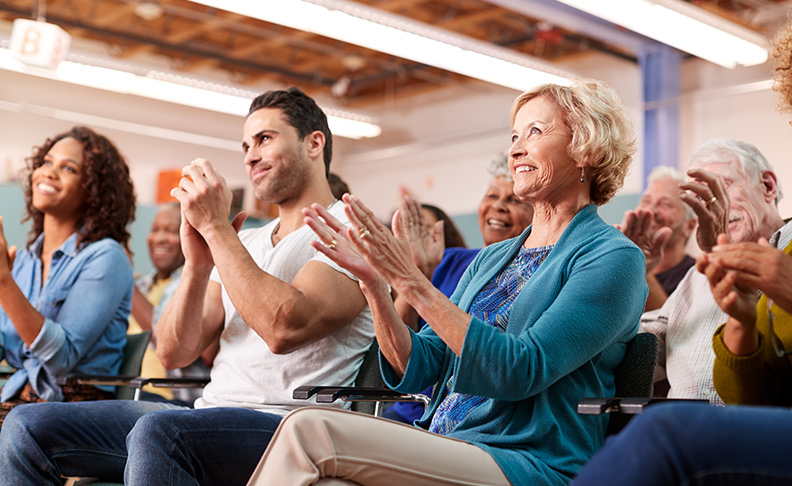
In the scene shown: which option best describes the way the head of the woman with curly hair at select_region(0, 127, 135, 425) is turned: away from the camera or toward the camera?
toward the camera

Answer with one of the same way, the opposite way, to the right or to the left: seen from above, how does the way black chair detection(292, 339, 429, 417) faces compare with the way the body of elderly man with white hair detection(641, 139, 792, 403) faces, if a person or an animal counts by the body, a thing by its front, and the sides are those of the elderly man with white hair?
the same way

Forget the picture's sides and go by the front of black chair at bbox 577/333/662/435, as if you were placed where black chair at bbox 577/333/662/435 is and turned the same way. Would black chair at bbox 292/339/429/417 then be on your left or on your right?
on your right

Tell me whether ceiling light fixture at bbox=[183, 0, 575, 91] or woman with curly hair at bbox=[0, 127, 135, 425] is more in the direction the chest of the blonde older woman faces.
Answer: the woman with curly hair

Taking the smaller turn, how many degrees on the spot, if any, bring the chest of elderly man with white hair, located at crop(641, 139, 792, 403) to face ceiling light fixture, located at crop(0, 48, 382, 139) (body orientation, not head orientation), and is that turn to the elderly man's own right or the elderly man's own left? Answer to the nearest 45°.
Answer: approximately 90° to the elderly man's own right

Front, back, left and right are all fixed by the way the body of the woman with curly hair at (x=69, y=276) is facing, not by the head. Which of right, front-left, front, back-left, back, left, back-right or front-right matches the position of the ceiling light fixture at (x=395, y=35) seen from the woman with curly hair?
back

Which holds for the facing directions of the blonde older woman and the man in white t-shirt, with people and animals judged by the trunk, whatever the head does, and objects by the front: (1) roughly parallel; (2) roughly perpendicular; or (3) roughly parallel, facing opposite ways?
roughly parallel

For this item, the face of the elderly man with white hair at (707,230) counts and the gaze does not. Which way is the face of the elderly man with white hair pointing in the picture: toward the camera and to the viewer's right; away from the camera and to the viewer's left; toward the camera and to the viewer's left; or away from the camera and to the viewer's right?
toward the camera and to the viewer's left

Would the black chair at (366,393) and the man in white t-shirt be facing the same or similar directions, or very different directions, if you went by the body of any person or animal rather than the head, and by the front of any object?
same or similar directions

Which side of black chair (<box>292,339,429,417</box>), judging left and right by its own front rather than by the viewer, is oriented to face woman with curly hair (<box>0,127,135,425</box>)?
right

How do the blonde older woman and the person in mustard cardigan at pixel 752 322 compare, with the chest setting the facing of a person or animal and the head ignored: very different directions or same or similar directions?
same or similar directions
